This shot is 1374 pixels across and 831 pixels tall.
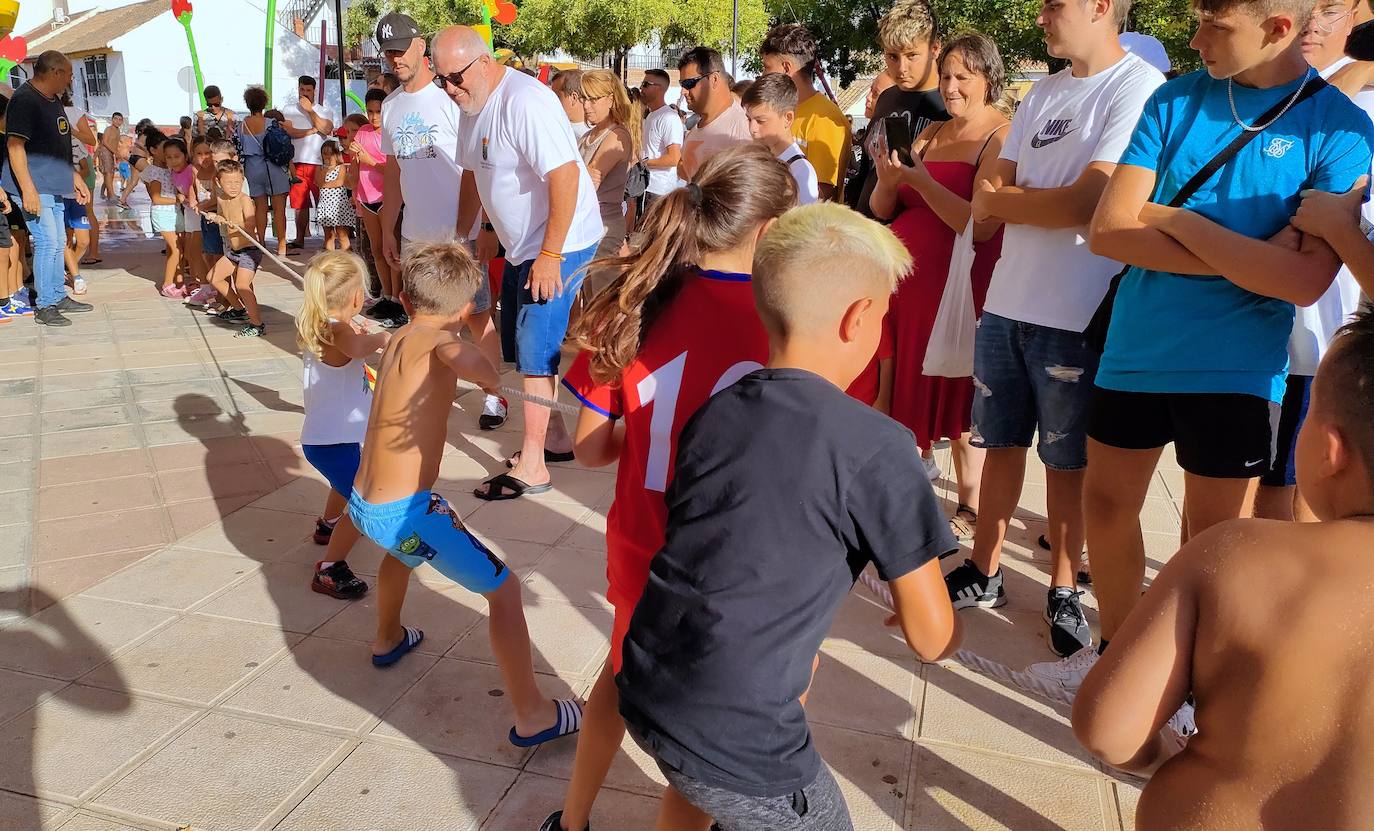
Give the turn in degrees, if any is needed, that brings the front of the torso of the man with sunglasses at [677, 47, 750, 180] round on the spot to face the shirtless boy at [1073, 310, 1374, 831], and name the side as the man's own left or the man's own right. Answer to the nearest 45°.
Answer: approximately 45° to the man's own left

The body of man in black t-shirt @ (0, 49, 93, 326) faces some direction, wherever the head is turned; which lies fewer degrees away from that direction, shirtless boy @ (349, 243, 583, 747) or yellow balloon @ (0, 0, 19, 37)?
the shirtless boy

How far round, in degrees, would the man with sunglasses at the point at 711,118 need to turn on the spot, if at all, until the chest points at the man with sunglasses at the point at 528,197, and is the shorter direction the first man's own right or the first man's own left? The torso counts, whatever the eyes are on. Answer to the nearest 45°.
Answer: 0° — they already face them

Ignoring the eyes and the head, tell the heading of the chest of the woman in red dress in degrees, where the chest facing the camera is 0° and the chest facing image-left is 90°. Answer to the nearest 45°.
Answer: approximately 45°

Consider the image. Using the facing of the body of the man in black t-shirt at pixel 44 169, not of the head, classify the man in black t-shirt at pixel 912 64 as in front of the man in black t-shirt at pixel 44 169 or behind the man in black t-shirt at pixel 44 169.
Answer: in front

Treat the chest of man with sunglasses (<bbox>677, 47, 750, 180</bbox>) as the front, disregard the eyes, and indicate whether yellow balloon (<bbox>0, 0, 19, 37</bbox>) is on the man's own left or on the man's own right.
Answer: on the man's own right

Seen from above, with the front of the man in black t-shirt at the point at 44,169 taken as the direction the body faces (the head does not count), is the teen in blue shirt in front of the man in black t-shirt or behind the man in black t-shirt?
in front

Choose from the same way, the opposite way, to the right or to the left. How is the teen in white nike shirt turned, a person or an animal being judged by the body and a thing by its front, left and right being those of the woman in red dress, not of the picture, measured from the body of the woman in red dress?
the same way

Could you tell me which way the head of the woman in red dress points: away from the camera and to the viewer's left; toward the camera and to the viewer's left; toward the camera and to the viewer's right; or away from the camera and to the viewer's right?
toward the camera and to the viewer's left

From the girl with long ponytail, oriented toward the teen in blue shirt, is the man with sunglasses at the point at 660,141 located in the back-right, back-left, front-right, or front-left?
front-left

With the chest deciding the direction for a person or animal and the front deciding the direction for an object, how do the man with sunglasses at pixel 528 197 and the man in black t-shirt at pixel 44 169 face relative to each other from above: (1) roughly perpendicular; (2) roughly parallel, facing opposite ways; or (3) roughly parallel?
roughly perpendicular

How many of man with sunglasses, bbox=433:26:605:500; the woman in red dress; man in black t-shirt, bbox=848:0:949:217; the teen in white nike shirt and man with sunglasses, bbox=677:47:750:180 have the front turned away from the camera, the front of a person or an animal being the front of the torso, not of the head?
0

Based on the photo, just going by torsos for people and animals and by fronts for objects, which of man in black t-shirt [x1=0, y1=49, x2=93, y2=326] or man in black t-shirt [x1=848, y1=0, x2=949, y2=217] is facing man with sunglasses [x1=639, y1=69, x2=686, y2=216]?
man in black t-shirt [x1=0, y1=49, x2=93, y2=326]

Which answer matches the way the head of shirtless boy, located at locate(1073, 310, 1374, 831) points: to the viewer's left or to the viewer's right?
to the viewer's left

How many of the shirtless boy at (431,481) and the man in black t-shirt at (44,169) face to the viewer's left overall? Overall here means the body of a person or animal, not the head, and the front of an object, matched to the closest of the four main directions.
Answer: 0

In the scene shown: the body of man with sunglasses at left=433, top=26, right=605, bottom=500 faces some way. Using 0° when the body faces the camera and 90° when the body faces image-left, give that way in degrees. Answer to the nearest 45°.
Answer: approximately 45°
